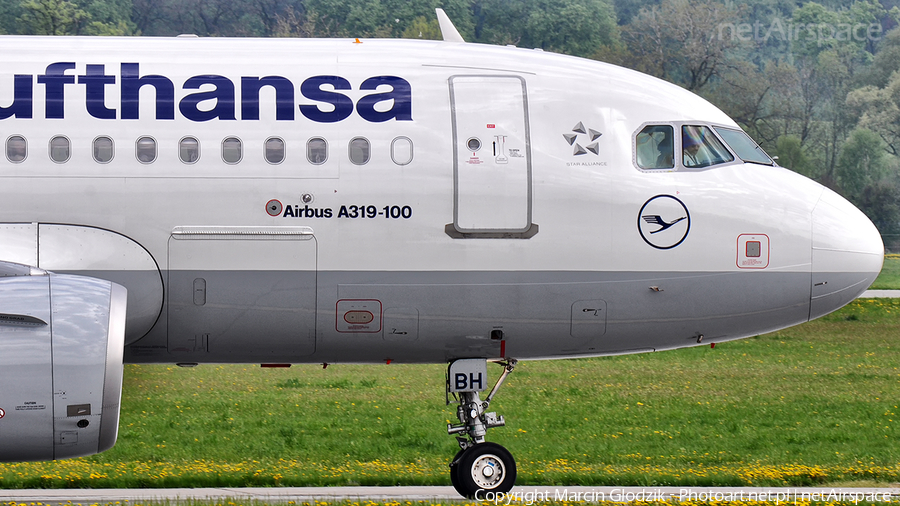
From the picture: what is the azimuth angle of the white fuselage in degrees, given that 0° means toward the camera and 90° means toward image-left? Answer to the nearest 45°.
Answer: approximately 270°

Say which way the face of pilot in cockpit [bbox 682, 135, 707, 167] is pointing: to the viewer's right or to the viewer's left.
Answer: to the viewer's right
